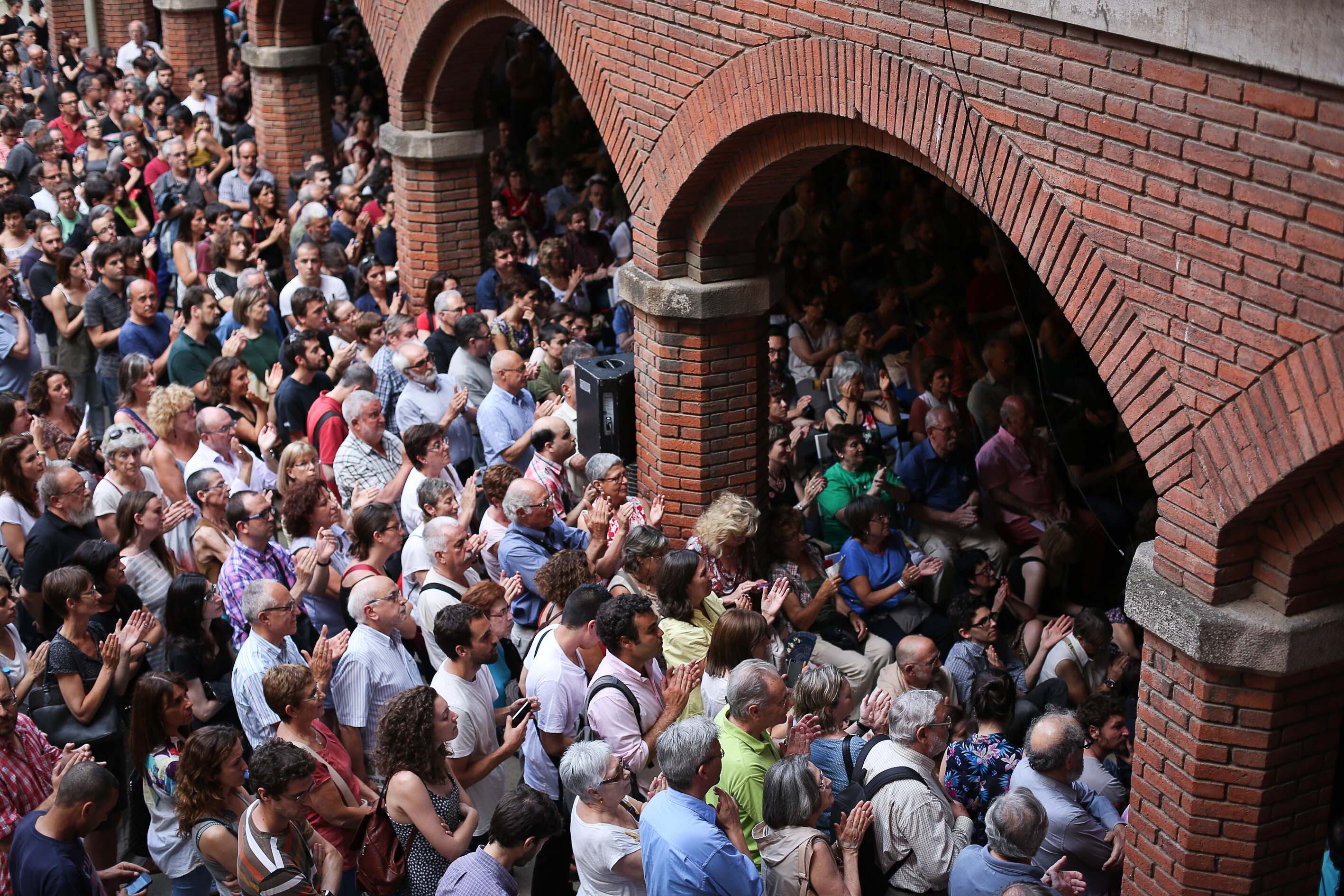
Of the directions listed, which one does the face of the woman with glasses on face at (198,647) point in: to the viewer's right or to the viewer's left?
to the viewer's right

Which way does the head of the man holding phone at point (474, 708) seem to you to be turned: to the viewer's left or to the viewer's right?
to the viewer's right

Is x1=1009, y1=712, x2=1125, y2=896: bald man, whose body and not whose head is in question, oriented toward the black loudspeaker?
no

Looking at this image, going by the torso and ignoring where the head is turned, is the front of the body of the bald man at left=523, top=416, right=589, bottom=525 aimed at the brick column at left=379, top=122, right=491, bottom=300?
no

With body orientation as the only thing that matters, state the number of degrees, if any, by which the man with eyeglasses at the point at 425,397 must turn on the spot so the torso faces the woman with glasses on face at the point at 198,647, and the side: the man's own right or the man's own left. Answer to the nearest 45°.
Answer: approximately 45° to the man's own right

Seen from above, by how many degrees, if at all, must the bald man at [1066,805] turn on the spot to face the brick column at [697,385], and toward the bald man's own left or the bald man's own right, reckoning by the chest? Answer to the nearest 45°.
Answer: approximately 90° to the bald man's own left

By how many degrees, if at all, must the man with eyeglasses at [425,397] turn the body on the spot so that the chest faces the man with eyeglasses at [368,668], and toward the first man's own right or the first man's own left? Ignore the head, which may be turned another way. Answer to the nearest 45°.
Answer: approximately 45° to the first man's own right

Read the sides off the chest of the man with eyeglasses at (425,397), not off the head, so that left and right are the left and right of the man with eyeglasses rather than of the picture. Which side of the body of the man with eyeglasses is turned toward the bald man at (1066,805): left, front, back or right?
front

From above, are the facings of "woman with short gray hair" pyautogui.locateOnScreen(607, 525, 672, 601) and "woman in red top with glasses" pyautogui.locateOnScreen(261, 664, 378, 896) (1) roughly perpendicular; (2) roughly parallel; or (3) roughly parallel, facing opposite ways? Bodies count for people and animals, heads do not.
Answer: roughly parallel

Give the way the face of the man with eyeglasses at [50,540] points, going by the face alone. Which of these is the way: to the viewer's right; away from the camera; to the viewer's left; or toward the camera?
to the viewer's right

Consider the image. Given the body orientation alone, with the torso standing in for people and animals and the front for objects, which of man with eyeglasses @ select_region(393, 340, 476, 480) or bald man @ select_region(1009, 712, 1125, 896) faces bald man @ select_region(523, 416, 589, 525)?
the man with eyeglasses

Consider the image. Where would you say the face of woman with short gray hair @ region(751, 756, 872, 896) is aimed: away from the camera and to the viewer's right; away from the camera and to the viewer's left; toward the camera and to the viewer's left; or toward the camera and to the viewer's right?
away from the camera and to the viewer's right

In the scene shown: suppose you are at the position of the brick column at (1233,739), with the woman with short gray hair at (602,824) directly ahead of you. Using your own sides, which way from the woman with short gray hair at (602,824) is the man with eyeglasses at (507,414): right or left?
right

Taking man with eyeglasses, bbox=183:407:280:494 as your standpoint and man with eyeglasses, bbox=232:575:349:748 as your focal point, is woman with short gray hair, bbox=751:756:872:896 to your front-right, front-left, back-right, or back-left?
front-left

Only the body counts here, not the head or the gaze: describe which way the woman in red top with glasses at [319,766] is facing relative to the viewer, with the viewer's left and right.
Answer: facing to the right of the viewer
